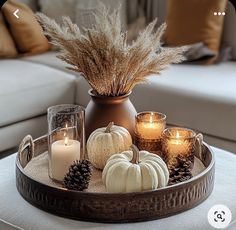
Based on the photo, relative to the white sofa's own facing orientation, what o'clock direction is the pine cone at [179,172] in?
The pine cone is roughly at 12 o'clock from the white sofa.

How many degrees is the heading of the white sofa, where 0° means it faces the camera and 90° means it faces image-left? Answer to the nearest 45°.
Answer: approximately 0°

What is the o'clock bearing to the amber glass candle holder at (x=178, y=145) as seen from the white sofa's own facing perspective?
The amber glass candle holder is roughly at 12 o'clock from the white sofa.

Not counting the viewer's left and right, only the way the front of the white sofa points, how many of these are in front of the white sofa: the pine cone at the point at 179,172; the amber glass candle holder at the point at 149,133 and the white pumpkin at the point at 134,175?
3
